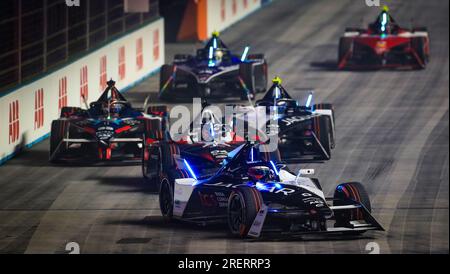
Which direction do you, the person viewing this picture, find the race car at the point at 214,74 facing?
facing the viewer

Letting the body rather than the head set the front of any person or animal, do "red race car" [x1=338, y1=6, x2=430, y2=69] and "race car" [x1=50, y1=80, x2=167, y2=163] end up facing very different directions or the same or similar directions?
same or similar directions

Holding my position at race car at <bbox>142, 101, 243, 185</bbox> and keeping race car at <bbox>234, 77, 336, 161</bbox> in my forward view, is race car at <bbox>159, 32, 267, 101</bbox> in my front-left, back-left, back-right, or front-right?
front-left

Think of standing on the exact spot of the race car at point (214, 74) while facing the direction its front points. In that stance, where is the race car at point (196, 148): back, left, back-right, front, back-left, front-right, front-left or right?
front

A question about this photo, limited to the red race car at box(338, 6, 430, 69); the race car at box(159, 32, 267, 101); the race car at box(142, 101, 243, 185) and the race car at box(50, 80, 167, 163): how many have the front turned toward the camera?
4

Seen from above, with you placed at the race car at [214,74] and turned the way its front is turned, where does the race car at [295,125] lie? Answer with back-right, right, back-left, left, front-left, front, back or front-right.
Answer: front

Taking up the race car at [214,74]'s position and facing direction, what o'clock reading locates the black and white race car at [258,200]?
The black and white race car is roughly at 12 o'clock from the race car.

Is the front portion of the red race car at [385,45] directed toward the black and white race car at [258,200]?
yes

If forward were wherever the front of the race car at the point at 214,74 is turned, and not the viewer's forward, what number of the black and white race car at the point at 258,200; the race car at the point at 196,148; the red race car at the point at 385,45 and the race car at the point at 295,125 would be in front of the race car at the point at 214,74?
3

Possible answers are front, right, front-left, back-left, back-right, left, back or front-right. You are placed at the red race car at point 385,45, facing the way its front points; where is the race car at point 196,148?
front

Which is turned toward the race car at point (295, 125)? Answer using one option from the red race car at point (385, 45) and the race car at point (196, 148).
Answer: the red race car

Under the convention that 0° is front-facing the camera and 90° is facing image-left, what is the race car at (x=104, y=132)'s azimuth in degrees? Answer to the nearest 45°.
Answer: approximately 0°

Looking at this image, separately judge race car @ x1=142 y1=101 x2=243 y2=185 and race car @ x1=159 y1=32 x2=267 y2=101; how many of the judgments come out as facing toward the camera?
2

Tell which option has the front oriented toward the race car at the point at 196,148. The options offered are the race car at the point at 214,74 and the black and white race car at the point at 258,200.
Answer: the race car at the point at 214,74

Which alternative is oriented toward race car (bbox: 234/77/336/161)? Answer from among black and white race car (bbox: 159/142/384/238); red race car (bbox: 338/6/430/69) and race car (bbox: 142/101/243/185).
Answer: the red race car

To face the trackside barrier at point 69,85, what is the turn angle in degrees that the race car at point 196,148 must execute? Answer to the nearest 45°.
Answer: approximately 180°
